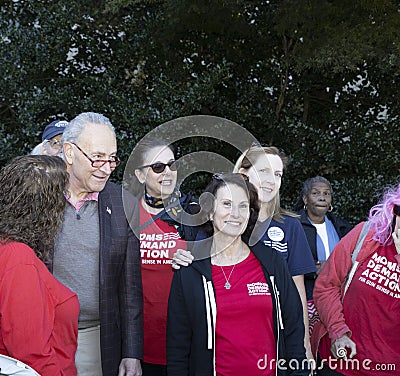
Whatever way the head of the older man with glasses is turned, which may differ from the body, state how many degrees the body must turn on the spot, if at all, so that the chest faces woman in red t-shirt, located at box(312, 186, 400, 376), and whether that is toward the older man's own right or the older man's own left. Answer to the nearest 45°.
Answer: approximately 135° to the older man's own left

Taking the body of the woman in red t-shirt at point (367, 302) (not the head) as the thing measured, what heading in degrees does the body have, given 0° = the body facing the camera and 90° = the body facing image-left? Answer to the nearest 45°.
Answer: approximately 315°

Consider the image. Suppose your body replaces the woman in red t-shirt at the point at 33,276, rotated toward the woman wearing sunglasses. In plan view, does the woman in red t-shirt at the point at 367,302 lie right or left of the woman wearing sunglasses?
right

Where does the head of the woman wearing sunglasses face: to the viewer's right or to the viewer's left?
to the viewer's right

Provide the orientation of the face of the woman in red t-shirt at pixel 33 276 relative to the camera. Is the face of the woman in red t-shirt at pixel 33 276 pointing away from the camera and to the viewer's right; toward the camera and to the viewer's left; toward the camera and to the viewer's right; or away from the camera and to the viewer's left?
away from the camera and to the viewer's right

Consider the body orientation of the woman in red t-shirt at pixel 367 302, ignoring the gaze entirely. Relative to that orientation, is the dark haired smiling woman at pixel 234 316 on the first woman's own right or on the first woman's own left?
on the first woman's own right

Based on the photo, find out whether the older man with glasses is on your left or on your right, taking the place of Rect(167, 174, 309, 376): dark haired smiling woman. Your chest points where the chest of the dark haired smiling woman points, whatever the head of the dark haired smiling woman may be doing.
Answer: on your right

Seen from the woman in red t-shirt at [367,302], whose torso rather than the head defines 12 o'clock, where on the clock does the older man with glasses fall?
The older man with glasses is roughly at 4 o'clock from the woman in red t-shirt.

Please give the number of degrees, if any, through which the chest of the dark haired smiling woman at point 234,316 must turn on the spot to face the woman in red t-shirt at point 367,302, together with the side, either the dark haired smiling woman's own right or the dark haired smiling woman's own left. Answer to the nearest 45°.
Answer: approximately 90° to the dark haired smiling woman's own left
